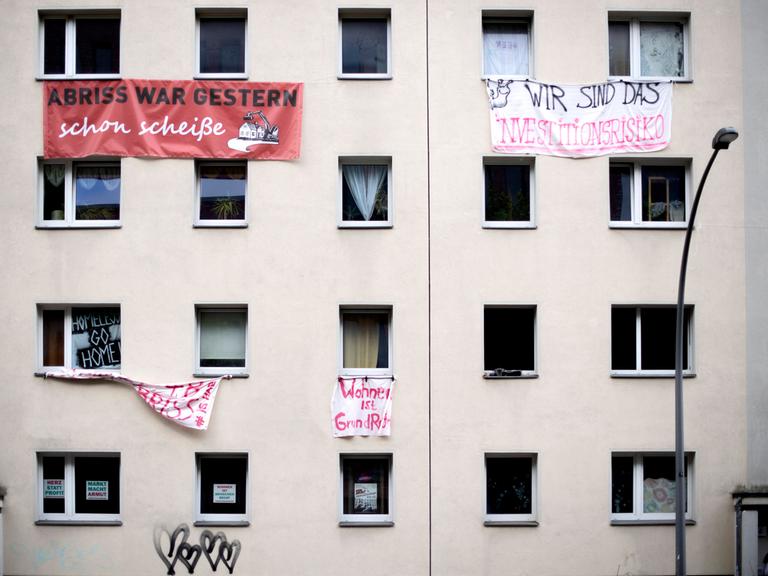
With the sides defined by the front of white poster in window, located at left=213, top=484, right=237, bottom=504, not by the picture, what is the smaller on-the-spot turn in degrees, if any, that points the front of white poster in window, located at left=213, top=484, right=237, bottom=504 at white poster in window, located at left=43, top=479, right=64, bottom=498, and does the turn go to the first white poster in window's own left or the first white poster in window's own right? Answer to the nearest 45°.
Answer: approximately 90° to the first white poster in window's own right

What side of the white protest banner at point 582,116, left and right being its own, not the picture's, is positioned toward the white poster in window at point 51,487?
right

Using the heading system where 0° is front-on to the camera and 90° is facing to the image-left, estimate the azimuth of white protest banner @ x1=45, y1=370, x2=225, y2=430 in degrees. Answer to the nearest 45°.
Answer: approximately 0°

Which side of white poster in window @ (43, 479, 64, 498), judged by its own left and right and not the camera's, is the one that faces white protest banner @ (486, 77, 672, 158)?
left

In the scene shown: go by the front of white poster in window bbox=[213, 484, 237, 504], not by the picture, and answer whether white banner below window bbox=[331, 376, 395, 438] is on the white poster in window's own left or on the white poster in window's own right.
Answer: on the white poster in window's own left
